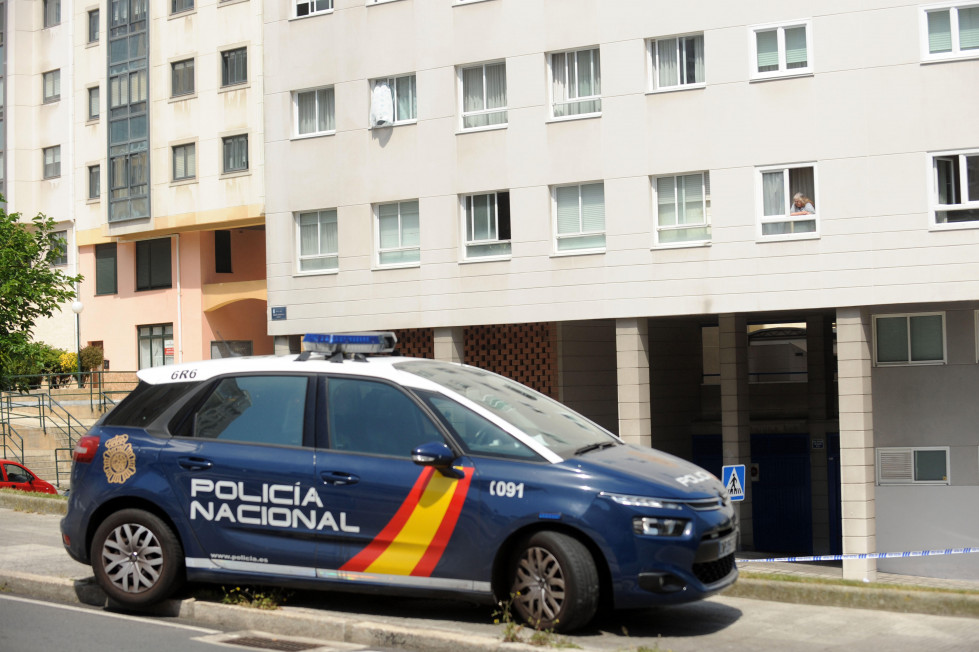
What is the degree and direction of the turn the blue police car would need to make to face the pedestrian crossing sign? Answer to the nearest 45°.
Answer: approximately 90° to its left

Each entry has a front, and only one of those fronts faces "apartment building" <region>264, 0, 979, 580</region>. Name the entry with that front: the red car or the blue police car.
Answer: the red car

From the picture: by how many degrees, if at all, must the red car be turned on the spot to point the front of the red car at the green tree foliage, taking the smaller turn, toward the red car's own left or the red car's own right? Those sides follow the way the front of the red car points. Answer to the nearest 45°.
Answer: approximately 90° to the red car's own left

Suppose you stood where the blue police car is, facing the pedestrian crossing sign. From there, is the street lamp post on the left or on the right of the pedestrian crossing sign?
left

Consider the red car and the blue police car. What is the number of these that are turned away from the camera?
0

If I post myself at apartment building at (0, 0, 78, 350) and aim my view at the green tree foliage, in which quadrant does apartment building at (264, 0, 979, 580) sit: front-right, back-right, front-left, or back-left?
front-left

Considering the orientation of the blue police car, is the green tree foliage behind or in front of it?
behind

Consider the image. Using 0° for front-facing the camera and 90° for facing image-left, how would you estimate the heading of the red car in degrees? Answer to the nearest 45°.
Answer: approximately 270°

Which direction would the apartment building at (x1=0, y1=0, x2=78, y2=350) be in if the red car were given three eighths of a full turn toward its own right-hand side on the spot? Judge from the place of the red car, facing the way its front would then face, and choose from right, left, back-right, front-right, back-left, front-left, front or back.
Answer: back-right

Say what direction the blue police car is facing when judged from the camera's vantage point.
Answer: facing the viewer and to the right of the viewer
